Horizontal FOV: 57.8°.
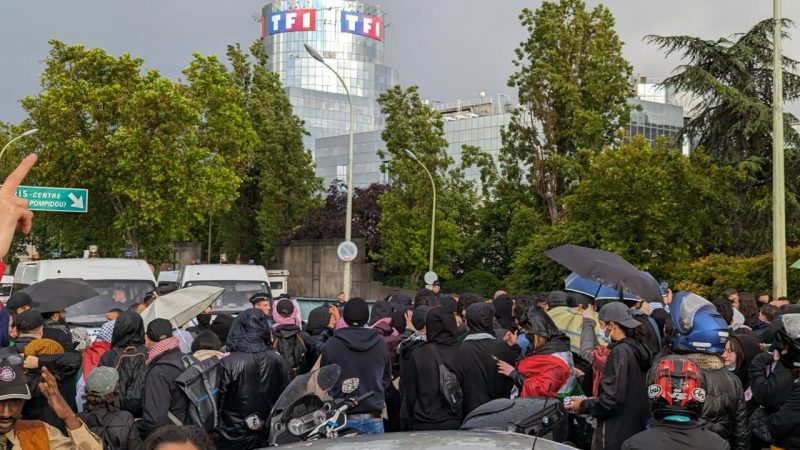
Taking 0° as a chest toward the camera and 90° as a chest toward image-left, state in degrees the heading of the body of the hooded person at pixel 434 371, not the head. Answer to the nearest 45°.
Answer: approximately 180°

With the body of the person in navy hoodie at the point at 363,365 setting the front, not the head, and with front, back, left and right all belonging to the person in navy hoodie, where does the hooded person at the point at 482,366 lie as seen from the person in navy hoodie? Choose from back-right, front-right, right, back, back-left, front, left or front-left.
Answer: right

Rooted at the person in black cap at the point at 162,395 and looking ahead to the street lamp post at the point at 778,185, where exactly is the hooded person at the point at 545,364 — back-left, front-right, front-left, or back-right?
front-right

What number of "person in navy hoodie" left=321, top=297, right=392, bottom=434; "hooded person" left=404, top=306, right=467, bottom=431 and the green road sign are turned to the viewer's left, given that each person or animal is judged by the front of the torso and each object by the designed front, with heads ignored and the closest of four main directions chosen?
0

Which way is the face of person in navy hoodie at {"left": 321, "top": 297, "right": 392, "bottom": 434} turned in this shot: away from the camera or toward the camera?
away from the camera

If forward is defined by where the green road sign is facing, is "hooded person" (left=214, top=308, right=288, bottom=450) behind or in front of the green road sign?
in front

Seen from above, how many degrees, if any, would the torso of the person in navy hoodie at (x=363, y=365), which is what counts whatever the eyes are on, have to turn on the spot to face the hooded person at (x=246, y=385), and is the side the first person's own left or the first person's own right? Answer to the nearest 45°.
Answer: approximately 90° to the first person's own left

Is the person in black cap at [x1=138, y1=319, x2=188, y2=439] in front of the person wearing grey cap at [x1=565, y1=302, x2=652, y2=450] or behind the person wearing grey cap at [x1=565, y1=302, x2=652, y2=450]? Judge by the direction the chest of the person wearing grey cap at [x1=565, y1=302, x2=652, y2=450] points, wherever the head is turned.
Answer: in front

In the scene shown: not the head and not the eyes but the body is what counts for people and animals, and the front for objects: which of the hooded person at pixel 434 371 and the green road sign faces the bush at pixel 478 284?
the hooded person

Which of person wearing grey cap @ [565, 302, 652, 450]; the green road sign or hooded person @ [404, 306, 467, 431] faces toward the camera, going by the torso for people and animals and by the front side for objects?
the green road sign

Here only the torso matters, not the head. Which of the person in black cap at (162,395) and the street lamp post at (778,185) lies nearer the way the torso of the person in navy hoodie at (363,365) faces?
the street lamp post

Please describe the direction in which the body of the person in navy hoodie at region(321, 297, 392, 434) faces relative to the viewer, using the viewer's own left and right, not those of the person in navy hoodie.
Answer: facing away from the viewer

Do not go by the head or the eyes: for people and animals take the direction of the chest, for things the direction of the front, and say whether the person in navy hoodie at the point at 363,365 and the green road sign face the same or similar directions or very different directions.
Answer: very different directions

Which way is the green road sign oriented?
toward the camera

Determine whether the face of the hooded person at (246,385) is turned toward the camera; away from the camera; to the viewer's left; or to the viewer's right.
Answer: away from the camera
